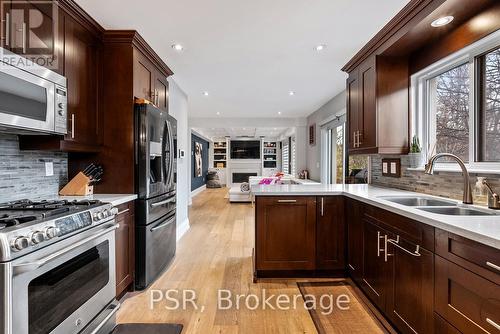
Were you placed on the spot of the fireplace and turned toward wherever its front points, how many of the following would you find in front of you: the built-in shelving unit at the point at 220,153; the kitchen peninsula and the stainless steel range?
2

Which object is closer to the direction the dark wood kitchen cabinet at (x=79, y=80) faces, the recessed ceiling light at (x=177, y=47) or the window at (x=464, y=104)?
the window

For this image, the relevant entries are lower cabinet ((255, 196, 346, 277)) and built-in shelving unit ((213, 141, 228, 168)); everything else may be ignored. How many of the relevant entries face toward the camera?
2

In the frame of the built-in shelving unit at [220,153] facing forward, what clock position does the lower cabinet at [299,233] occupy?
The lower cabinet is roughly at 12 o'clock from the built-in shelving unit.

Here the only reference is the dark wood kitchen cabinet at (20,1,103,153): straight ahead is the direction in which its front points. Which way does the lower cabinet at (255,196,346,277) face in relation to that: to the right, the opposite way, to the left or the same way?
to the right

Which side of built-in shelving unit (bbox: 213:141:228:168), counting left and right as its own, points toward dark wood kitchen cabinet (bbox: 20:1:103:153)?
front

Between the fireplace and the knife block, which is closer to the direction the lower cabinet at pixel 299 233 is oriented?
the knife block

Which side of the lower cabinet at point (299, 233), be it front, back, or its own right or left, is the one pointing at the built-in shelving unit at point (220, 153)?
back

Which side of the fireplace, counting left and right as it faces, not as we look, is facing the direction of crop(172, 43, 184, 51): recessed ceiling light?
front

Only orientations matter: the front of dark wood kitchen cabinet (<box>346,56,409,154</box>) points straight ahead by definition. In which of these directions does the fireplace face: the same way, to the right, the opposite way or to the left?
to the left

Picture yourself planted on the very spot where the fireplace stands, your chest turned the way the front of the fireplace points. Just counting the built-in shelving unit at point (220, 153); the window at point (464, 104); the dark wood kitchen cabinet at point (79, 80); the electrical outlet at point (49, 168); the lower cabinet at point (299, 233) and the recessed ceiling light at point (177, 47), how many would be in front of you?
5

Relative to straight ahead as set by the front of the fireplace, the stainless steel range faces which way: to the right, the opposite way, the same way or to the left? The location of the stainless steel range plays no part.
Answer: to the left

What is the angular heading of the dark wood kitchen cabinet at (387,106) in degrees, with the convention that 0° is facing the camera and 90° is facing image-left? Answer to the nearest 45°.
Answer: approximately 45°
